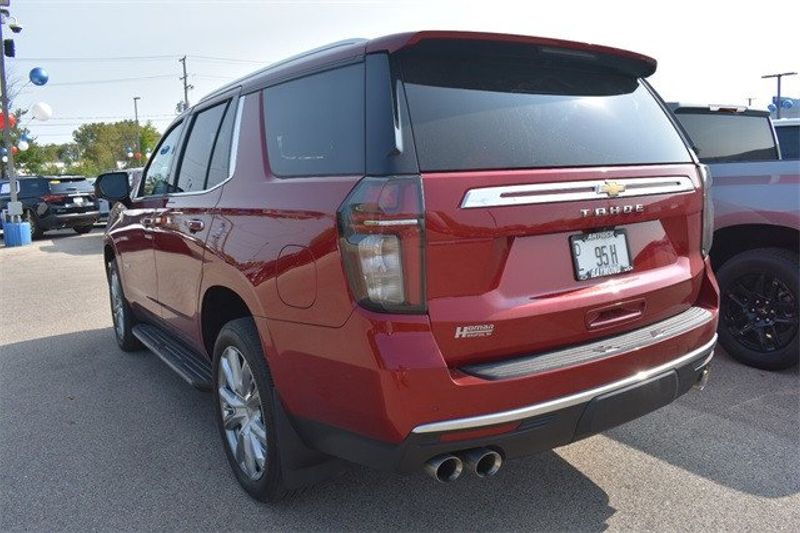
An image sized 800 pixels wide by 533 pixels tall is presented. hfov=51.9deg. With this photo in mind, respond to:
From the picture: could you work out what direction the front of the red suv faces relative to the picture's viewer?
facing away from the viewer and to the left of the viewer

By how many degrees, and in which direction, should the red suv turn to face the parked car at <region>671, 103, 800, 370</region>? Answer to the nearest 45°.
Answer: approximately 90° to its right

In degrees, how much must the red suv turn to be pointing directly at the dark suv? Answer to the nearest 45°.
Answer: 0° — it already faces it

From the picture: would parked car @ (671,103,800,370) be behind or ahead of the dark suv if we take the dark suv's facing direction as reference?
behind

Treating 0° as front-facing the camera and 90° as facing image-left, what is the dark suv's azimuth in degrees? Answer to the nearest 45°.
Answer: approximately 135°
